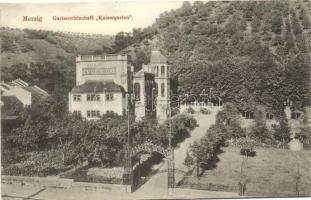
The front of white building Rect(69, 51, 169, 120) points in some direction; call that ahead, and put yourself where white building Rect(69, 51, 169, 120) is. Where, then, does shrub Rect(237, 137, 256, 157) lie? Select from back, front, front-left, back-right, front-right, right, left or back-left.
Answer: left

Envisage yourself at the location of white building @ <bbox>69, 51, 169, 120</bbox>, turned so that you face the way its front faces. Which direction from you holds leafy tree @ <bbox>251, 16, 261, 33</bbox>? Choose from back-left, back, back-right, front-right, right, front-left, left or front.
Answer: left

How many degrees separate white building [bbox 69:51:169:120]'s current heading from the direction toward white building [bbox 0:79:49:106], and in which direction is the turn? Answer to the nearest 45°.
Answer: approximately 90° to its right

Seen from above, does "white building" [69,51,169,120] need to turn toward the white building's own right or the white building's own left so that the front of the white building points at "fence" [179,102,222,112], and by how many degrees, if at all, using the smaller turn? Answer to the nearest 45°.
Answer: approximately 90° to the white building's own left

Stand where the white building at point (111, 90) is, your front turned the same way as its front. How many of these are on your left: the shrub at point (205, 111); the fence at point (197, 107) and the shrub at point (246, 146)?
3

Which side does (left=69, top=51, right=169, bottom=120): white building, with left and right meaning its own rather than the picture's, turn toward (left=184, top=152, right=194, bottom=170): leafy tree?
front

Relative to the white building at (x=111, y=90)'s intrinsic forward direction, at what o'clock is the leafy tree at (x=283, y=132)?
The leafy tree is roughly at 9 o'clock from the white building.

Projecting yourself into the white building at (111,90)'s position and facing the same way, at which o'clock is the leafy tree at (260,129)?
The leafy tree is roughly at 9 o'clock from the white building.

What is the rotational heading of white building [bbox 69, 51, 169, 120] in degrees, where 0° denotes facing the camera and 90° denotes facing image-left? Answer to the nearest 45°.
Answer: approximately 0°
